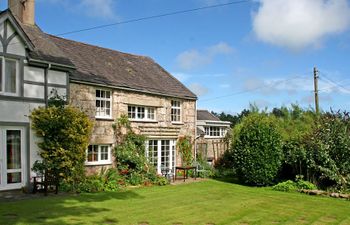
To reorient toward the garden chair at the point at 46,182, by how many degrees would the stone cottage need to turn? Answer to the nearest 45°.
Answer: approximately 45° to its right

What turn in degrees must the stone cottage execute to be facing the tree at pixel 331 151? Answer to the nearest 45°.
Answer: approximately 45° to its left

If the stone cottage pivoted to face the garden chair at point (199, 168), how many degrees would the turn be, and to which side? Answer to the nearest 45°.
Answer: approximately 90° to its left

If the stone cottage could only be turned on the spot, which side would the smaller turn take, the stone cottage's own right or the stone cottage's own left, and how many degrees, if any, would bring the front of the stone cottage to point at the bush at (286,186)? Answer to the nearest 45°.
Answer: approximately 45° to the stone cottage's own left

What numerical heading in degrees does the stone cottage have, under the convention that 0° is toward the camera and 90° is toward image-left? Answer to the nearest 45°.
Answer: approximately 315°
